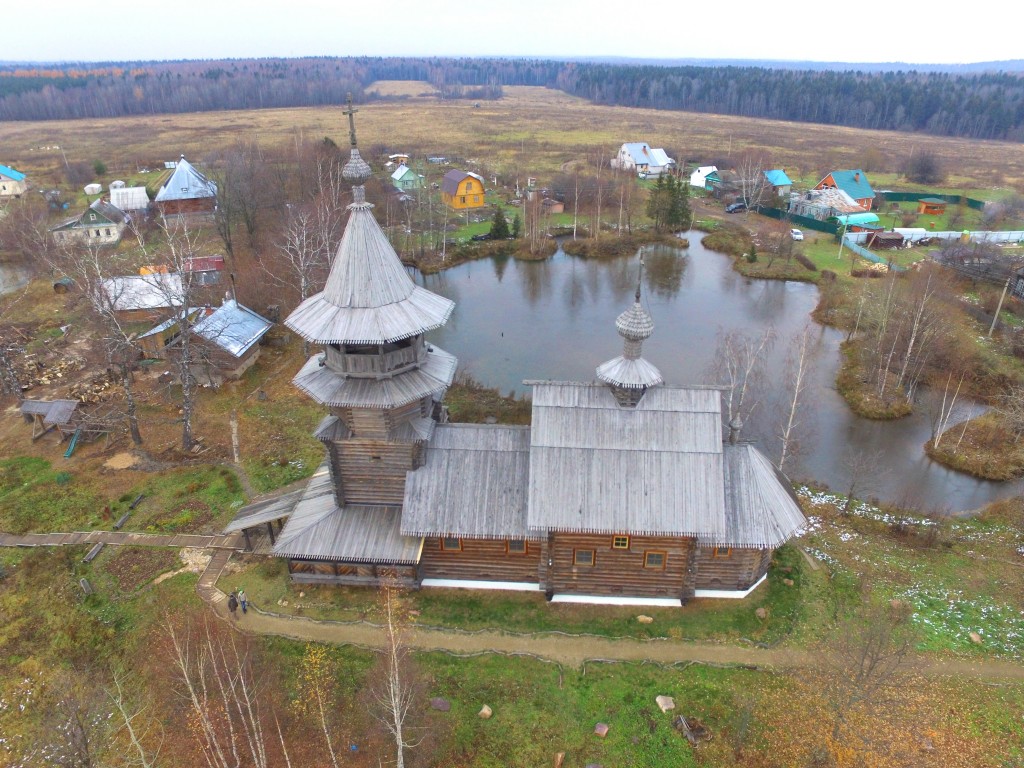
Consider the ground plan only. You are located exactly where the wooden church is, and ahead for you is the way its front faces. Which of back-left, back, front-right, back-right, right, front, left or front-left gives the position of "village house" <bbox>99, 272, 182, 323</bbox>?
front-right

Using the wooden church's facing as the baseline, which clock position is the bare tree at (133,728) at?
The bare tree is roughly at 11 o'clock from the wooden church.

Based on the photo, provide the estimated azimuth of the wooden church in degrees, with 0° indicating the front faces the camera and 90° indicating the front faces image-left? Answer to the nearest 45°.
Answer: approximately 90°

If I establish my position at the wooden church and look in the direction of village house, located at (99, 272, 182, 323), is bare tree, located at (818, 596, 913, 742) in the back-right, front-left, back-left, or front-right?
back-right

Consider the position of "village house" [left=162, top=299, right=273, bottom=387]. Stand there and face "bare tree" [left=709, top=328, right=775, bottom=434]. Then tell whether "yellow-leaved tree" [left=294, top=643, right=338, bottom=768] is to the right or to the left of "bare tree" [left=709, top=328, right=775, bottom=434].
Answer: right

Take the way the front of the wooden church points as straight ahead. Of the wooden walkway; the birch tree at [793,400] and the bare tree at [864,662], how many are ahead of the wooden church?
1

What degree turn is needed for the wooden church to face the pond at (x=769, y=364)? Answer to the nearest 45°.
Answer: approximately 135° to its right

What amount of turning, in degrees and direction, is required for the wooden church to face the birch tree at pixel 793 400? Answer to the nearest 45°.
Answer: approximately 135° to its right

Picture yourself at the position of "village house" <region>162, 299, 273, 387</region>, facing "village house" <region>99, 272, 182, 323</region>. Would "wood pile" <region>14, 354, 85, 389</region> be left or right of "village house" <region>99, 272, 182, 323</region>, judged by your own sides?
left

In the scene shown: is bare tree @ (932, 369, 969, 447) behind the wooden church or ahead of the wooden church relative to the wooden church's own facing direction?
behind

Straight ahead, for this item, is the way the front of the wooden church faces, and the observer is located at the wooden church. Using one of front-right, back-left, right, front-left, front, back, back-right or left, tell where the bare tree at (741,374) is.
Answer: back-right

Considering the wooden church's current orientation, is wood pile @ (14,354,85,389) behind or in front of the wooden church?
in front

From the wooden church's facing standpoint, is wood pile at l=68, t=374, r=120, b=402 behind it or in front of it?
in front

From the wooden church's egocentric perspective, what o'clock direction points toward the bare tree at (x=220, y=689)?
The bare tree is roughly at 11 o'clock from the wooden church.
